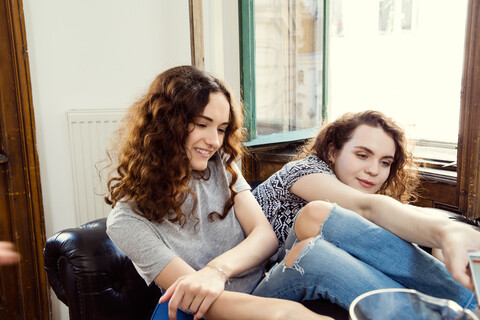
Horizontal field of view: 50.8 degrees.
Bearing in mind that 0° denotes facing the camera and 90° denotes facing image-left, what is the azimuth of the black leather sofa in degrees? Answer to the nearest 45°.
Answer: approximately 315°

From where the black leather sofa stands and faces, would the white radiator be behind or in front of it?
behind

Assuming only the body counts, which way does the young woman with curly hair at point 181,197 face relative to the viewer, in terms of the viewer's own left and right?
facing the viewer and to the right of the viewer
